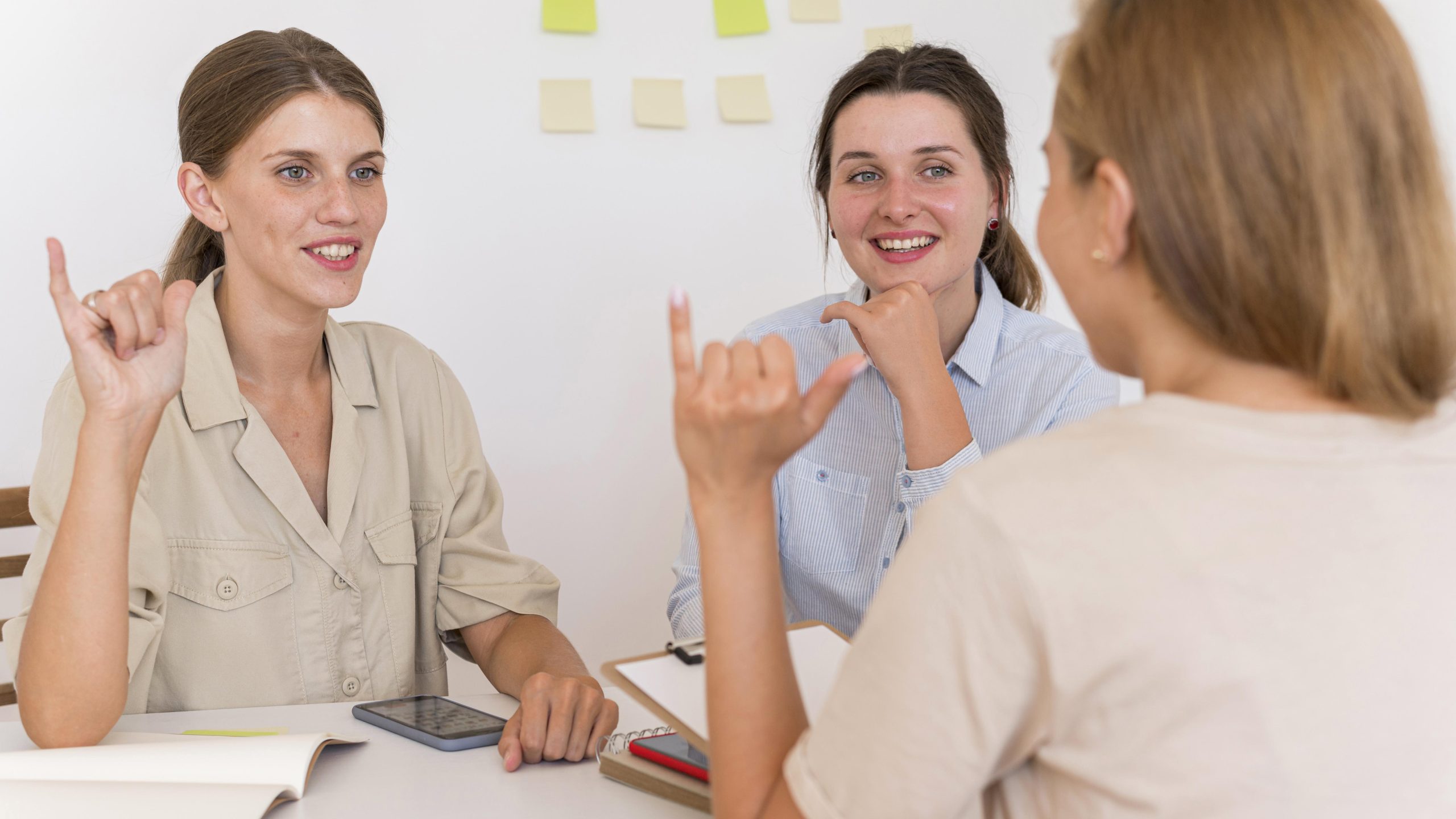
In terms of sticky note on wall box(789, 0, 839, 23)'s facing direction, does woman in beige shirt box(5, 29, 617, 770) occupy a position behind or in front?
in front

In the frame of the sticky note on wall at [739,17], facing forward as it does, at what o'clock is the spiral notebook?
The spiral notebook is roughly at 12 o'clock from the sticky note on wall.

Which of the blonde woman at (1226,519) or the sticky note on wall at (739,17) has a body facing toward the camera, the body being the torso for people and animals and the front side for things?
the sticky note on wall

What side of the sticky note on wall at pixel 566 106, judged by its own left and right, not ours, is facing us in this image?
front

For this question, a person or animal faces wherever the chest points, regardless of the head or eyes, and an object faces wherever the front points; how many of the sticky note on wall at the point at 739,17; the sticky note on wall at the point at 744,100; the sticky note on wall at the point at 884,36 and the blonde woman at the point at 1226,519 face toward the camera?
3

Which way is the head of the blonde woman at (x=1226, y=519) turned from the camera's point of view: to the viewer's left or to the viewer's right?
to the viewer's left

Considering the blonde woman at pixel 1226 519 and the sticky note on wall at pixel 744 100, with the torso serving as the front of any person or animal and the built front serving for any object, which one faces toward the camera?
the sticky note on wall

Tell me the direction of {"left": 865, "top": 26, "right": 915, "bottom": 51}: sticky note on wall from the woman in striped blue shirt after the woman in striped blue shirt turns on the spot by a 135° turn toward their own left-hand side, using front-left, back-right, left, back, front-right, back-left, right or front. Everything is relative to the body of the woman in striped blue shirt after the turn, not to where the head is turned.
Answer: front-left

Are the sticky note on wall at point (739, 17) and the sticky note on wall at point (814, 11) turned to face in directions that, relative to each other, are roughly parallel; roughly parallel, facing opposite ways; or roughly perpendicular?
roughly parallel

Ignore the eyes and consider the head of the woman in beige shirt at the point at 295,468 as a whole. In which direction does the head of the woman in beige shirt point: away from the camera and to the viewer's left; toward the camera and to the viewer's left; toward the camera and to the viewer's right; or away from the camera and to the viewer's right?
toward the camera and to the viewer's right

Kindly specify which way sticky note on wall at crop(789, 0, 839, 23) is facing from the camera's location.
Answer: facing the viewer

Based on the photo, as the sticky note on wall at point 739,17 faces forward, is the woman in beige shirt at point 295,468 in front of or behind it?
in front
